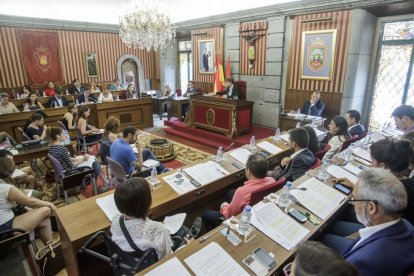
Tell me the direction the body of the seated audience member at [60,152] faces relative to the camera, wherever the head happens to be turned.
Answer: to the viewer's right

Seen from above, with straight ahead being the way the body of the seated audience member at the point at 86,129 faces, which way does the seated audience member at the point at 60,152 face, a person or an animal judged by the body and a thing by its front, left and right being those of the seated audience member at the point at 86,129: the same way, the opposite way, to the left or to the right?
the same way

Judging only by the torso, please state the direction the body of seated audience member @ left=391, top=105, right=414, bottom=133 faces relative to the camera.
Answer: to the viewer's left

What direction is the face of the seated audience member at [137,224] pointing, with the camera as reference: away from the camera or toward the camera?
away from the camera

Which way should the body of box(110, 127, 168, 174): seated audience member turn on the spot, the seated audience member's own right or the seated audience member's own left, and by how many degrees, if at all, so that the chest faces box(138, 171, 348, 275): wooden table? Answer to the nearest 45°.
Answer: approximately 90° to the seated audience member's own right

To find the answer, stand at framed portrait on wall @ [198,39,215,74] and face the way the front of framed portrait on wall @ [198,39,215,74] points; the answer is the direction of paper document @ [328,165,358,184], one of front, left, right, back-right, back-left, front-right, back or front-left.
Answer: front-left

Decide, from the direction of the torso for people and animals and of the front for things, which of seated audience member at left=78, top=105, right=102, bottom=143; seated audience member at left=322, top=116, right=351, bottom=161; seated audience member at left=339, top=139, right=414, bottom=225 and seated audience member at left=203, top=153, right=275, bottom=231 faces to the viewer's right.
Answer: seated audience member at left=78, top=105, right=102, bottom=143

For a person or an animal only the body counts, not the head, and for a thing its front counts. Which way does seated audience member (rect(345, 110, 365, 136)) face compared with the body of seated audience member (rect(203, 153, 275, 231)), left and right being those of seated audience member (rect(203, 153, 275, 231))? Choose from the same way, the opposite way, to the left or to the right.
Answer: the same way

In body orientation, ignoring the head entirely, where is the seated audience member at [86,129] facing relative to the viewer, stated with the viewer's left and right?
facing to the right of the viewer

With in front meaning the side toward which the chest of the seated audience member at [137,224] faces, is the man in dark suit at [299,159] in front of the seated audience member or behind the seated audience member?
in front

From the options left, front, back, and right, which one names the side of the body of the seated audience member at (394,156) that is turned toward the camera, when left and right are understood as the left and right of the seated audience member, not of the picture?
left

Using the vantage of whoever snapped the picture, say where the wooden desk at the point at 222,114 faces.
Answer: facing the viewer and to the left of the viewer

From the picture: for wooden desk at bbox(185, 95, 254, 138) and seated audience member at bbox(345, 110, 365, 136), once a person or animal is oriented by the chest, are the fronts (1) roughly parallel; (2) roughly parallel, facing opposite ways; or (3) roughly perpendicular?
roughly perpendicular

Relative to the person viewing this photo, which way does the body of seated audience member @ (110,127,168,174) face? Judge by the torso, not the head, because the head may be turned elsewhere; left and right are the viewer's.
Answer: facing to the right of the viewer

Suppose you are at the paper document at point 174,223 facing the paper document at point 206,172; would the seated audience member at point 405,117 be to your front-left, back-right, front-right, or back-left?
front-right
